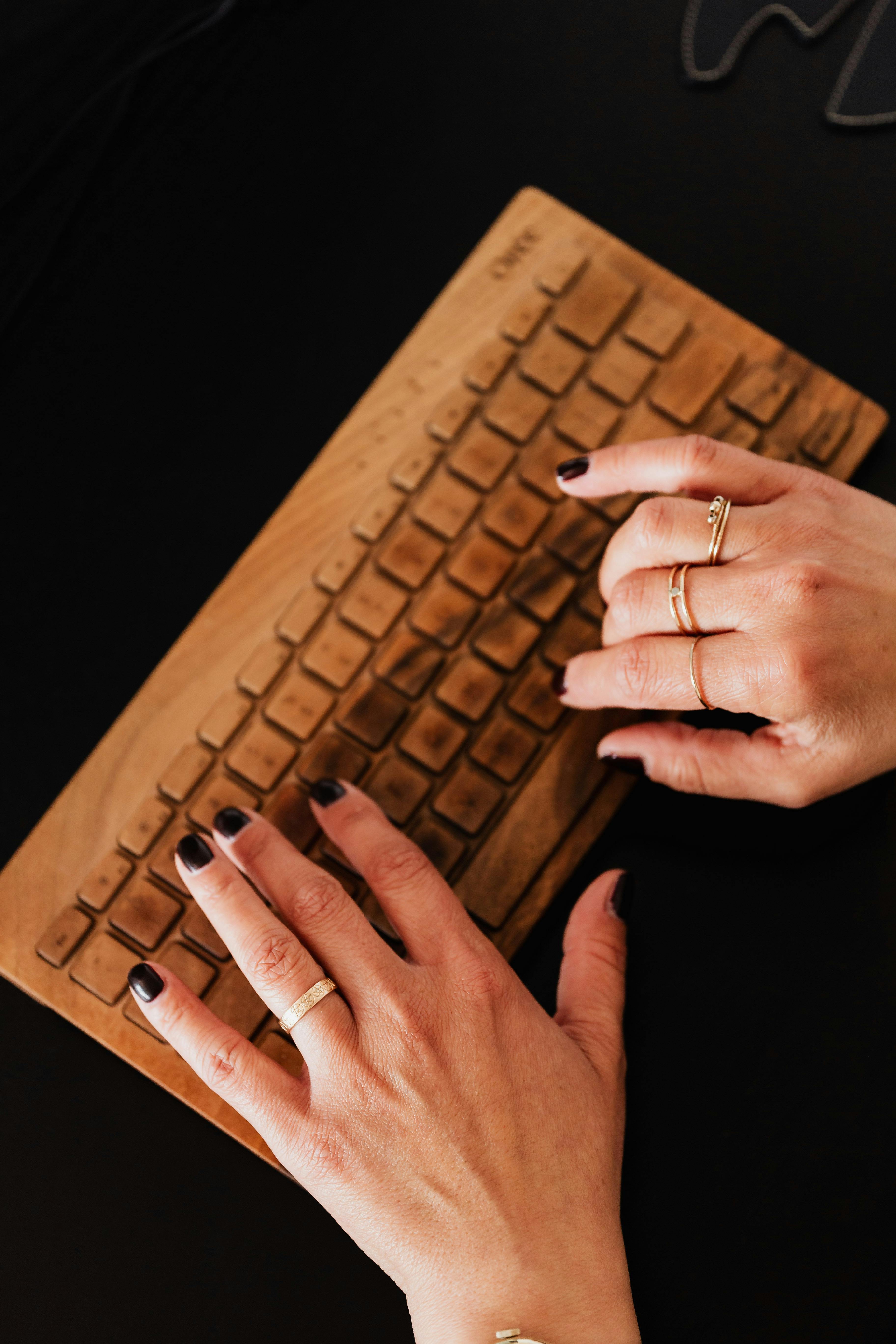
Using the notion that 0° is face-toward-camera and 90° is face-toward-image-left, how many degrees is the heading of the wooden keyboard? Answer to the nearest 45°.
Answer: approximately 315°
